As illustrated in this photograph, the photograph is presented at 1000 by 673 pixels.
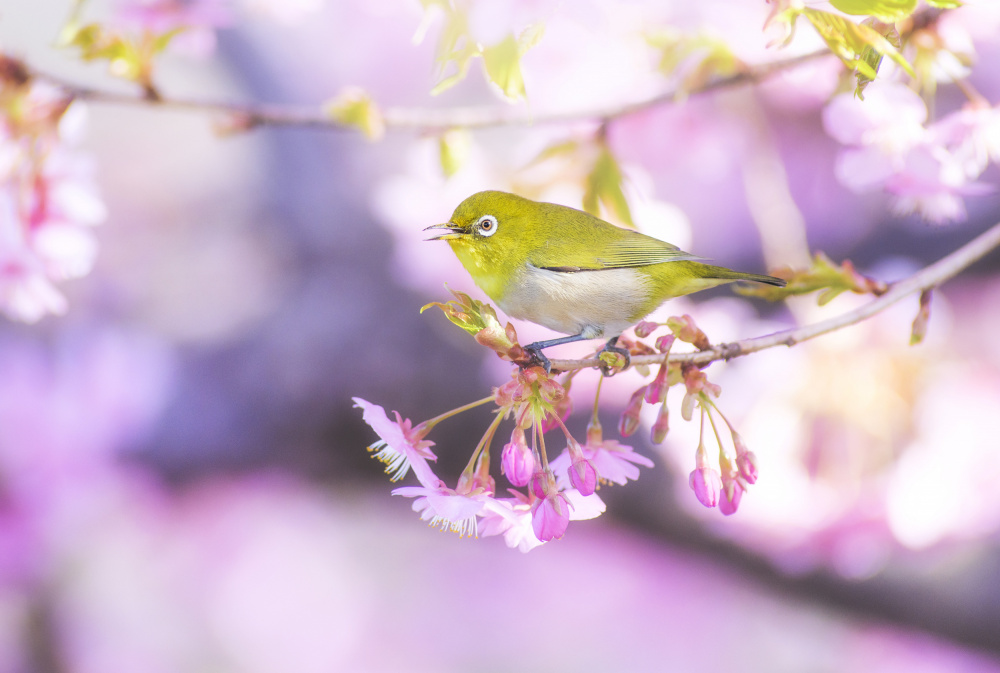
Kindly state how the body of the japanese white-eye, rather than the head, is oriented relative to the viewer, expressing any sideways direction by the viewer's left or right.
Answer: facing to the left of the viewer
